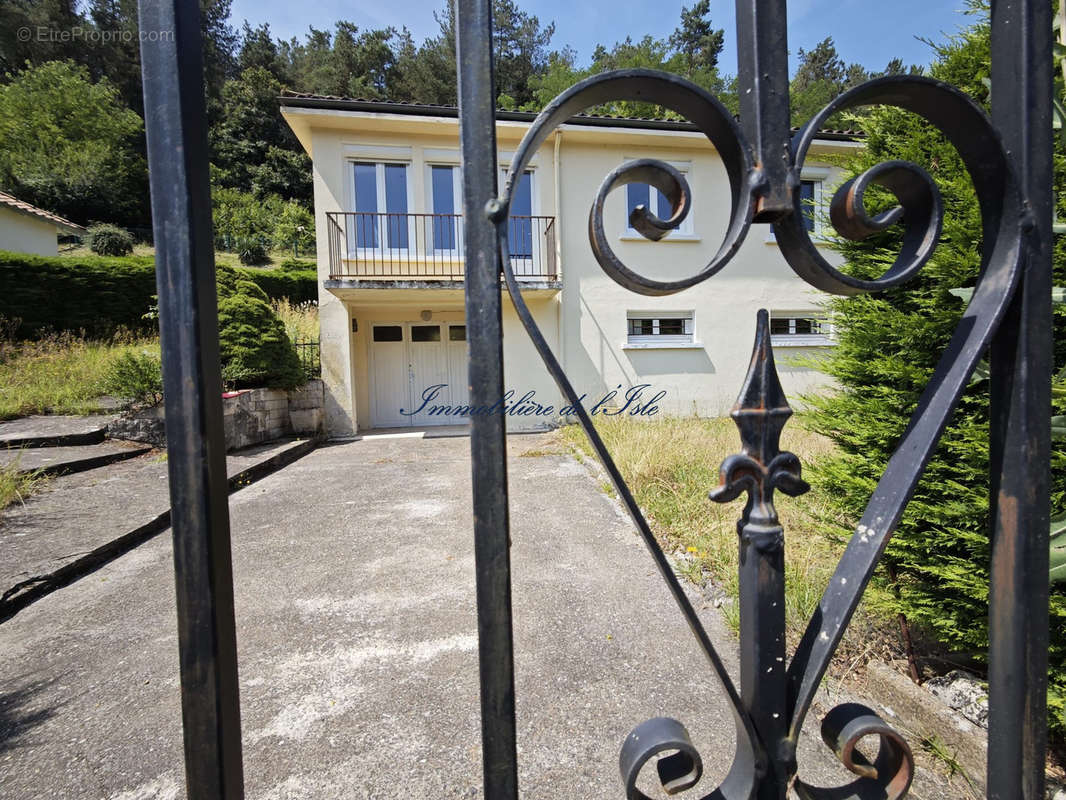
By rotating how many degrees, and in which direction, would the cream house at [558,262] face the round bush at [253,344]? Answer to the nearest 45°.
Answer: approximately 45° to its right

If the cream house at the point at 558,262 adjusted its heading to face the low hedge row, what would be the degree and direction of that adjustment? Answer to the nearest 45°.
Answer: approximately 90° to its right

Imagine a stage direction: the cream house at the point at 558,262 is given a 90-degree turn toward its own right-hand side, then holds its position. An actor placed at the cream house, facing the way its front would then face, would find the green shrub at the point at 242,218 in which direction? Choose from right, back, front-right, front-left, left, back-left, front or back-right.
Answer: front-right

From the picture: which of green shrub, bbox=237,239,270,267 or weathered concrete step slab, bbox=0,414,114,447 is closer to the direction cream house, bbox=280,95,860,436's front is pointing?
the weathered concrete step slab

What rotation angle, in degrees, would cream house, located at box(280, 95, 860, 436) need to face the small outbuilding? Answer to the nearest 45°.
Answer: approximately 90° to its right

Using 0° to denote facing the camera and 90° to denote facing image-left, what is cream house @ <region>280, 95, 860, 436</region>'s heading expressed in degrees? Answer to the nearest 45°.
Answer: approximately 0°

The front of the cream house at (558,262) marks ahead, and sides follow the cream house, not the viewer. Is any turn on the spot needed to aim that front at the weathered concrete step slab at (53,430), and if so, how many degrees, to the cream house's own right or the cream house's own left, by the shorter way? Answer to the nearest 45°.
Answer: approximately 45° to the cream house's own right

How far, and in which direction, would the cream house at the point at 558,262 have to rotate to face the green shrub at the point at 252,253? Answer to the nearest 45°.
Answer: approximately 135° to its right

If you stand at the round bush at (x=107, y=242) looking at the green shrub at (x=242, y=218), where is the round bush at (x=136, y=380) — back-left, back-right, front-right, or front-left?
back-right
